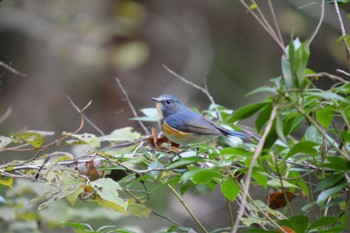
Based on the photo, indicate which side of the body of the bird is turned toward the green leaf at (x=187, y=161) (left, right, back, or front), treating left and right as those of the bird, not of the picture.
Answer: left

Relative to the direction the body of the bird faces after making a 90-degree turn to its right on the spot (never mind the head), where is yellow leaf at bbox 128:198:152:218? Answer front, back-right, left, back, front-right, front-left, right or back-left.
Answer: back

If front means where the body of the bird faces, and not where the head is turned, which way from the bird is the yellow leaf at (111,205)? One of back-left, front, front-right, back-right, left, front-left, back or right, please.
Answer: left

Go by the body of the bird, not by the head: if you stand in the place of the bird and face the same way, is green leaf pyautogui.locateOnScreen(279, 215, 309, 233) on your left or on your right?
on your left

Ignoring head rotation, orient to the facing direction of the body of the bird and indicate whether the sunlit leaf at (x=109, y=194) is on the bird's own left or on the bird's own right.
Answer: on the bird's own left

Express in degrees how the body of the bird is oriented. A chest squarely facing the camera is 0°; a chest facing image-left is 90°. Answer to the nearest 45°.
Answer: approximately 90°

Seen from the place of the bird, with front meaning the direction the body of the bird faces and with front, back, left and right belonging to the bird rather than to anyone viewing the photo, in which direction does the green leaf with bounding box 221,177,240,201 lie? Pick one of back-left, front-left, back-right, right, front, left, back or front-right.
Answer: left

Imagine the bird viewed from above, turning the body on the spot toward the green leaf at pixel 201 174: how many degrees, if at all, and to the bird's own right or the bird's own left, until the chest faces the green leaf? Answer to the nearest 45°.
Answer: approximately 90° to the bird's own left
